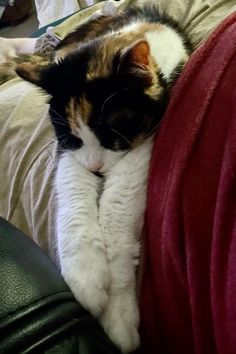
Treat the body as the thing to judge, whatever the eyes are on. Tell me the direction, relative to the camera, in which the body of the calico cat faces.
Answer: toward the camera
